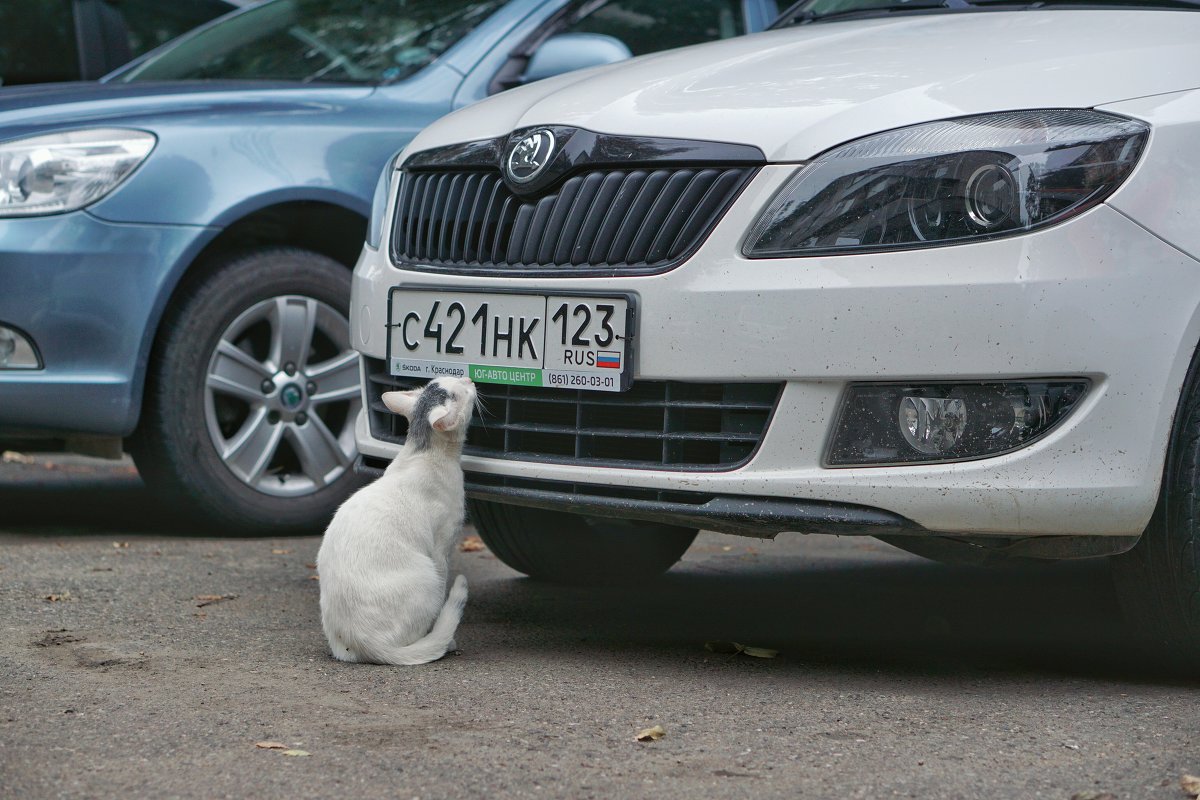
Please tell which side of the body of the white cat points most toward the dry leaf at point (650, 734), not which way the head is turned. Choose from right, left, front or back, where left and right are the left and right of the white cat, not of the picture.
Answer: right

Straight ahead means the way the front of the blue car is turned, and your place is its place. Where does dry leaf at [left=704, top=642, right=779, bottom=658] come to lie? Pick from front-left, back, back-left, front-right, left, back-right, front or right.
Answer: left

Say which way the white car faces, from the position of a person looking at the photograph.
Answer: facing the viewer and to the left of the viewer

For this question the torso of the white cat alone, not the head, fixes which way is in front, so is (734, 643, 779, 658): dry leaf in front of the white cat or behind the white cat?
in front

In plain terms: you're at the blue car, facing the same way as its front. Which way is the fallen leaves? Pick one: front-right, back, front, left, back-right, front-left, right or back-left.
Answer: front-left

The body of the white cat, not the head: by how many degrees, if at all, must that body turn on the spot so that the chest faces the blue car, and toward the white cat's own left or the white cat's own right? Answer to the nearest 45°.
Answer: approximately 45° to the white cat's own left

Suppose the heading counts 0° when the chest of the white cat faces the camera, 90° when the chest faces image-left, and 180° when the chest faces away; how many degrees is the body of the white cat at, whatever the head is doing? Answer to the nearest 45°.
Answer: approximately 225°

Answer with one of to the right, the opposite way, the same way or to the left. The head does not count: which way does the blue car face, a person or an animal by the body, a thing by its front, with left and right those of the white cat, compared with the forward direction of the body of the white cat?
the opposite way

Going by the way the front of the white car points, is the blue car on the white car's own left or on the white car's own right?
on the white car's own right

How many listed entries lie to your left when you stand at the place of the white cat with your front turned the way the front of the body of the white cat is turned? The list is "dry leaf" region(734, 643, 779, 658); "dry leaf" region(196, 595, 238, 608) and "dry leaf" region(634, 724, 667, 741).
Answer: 1

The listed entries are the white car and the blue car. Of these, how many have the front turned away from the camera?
0

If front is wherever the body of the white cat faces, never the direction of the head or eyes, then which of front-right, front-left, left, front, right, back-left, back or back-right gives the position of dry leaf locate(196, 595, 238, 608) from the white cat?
left
